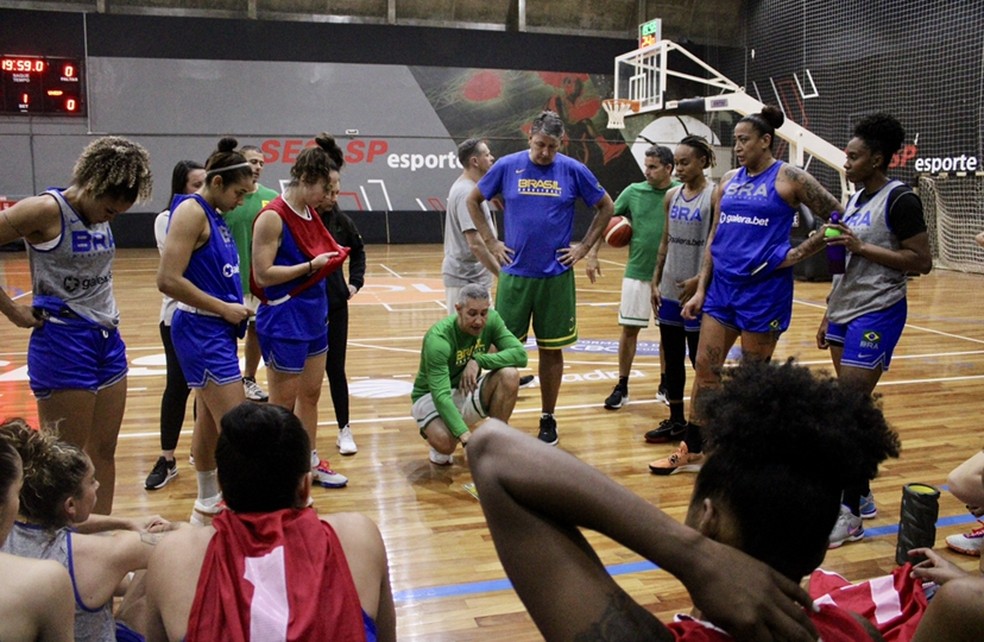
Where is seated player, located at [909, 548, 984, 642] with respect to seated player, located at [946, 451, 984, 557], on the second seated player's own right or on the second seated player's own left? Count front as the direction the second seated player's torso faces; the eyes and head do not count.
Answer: on the second seated player's own left

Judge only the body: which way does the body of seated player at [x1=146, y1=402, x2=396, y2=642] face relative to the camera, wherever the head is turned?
away from the camera

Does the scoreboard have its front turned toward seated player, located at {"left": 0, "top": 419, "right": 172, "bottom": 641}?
yes
